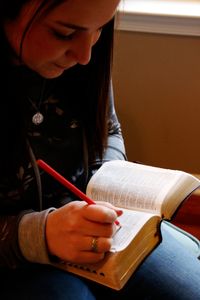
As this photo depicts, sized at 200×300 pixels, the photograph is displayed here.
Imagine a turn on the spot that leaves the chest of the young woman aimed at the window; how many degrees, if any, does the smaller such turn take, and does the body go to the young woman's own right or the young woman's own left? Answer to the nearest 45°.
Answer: approximately 135° to the young woman's own left

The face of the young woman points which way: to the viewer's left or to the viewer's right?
to the viewer's right

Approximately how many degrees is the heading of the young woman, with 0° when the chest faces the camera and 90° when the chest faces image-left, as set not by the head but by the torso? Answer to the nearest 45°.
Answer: approximately 315°
